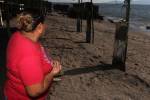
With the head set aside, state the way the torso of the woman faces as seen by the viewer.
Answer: to the viewer's right

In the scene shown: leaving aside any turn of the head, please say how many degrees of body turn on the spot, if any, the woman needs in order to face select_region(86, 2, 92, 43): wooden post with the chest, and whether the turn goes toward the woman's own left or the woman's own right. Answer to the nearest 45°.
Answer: approximately 90° to the woman's own left

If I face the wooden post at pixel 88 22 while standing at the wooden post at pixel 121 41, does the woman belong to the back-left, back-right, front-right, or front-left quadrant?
back-left

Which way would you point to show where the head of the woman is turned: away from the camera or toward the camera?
away from the camera
